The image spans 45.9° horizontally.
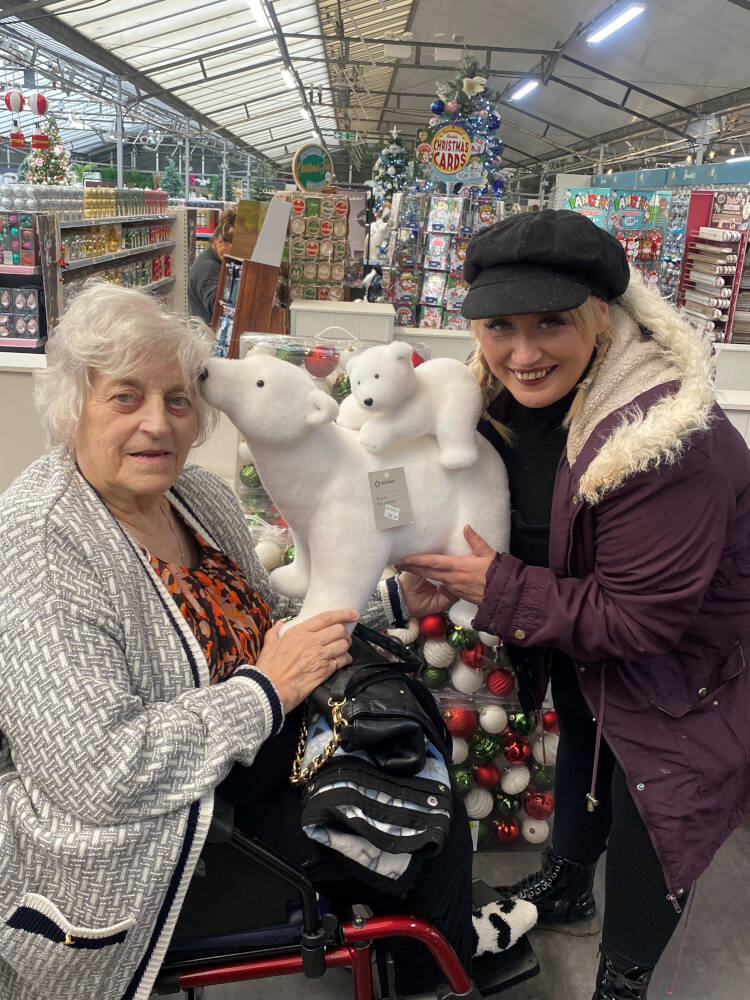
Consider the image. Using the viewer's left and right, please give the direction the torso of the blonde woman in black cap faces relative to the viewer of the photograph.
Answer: facing the viewer and to the left of the viewer

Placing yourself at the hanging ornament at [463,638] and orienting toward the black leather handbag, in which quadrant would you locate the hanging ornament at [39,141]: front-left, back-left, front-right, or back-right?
back-right

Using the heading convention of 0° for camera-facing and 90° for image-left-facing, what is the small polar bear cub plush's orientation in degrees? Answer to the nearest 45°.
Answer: approximately 45°

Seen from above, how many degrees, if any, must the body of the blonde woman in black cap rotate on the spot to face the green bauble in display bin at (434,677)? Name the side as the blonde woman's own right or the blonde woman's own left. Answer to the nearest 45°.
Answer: approximately 90° to the blonde woman's own right

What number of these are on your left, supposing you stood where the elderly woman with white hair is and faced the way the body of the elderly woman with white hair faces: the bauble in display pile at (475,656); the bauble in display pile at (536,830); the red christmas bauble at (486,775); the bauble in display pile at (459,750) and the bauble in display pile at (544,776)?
5

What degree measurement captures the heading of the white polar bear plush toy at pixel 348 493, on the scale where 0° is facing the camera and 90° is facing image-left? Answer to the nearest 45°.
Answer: approximately 90°

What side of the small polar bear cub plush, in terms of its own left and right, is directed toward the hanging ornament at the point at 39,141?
right

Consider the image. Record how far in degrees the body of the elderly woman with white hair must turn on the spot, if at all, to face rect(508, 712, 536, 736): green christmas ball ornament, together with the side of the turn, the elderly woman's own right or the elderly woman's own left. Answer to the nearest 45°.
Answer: approximately 90° to the elderly woman's own left

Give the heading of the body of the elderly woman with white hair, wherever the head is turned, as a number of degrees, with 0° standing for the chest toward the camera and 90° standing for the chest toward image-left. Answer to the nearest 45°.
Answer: approximately 315°

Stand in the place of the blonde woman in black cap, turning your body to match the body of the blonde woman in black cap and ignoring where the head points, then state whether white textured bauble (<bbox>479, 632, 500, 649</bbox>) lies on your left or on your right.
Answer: on your right

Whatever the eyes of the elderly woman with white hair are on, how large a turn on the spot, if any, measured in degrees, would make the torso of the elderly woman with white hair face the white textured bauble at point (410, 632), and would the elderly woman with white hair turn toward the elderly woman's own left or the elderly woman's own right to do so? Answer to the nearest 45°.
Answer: approximately 90° to the elderly woman's own left

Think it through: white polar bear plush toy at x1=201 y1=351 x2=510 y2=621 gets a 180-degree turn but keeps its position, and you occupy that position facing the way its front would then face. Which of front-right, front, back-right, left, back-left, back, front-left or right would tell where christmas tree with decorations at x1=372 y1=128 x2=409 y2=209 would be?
left
